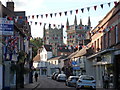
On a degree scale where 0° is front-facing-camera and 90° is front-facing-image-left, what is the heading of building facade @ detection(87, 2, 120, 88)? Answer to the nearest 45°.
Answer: approximately 90°
